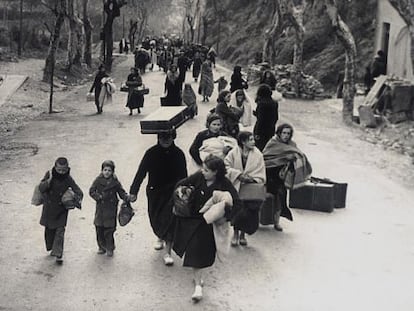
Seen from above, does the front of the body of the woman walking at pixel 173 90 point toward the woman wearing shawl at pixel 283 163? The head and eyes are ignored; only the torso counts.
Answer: yes

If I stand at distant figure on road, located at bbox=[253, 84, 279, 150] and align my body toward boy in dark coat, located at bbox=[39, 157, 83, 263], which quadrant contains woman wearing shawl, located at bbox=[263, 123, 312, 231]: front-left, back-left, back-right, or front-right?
front-left

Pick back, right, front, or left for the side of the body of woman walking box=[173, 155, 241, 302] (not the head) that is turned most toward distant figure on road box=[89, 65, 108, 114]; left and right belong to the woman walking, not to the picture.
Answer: back

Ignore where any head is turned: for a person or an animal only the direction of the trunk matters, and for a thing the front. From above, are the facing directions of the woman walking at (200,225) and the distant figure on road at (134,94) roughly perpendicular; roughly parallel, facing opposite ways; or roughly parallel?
roughly parallel

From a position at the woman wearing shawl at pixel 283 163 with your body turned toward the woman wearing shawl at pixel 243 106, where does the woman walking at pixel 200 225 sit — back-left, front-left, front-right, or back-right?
back-left

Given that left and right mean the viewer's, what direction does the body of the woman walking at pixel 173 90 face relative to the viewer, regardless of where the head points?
facing the viewer

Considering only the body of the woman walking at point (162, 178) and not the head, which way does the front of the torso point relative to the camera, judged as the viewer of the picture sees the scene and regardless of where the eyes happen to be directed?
toward the camera

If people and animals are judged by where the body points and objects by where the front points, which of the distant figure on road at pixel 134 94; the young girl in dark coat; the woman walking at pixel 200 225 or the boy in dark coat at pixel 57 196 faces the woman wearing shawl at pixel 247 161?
the distant figure on road

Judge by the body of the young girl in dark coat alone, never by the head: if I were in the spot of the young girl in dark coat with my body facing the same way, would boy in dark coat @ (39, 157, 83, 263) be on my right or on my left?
on my right

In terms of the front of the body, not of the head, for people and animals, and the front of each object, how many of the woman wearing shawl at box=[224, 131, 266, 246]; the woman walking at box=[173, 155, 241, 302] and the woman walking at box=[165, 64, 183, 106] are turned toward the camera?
3

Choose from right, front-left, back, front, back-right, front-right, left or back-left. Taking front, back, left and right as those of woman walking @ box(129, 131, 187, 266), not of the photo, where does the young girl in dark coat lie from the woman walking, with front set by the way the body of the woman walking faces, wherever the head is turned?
right

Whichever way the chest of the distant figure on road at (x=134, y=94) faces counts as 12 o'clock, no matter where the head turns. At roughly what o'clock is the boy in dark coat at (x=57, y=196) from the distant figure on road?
The boy in dark coat is roughly at 12 o'clock from the distant figure on road.

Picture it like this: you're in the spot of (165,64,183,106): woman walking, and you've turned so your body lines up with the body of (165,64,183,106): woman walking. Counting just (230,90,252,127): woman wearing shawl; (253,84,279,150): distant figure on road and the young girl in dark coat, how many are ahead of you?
3

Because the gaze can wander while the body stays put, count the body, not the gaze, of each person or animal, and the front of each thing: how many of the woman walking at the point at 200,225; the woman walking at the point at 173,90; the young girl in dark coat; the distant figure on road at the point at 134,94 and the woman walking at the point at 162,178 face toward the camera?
5

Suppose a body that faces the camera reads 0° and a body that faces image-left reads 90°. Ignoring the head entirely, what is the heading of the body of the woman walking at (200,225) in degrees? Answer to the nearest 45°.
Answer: approximately 0°

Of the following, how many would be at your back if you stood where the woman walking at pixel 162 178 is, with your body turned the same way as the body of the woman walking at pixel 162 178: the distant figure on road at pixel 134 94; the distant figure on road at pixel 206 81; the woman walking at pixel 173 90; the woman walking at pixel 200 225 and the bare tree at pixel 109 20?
4

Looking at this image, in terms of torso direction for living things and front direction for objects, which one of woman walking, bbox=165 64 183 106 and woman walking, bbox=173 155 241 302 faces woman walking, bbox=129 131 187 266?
woman walking, bbox=165 64 183 106

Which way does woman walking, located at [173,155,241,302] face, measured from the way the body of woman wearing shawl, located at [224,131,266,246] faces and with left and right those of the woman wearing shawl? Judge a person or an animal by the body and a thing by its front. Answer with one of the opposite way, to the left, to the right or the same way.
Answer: the same way

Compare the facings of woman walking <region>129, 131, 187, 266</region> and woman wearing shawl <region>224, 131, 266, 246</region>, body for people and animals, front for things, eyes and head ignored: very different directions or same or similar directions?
same or similar directions

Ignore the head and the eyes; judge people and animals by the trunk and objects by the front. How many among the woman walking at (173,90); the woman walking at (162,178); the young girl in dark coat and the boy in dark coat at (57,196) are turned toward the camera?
4

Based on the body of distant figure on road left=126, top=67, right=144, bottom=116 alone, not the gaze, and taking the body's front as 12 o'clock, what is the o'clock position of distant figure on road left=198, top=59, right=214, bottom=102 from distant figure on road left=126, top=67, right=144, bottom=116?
distant figure on road left=198, top=59, right=214, bottom=102 is roughly at 7 o'clock from distant figure on road left=126, top=67, right=144, bottom=116.

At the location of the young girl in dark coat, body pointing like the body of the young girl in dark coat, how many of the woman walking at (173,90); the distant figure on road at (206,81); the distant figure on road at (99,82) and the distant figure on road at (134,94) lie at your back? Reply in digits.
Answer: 4

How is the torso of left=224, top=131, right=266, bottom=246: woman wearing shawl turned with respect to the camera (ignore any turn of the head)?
toward the camera

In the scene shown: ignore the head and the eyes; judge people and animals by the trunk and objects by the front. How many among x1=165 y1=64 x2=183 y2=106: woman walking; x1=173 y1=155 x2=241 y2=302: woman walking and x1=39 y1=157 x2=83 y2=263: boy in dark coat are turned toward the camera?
3
